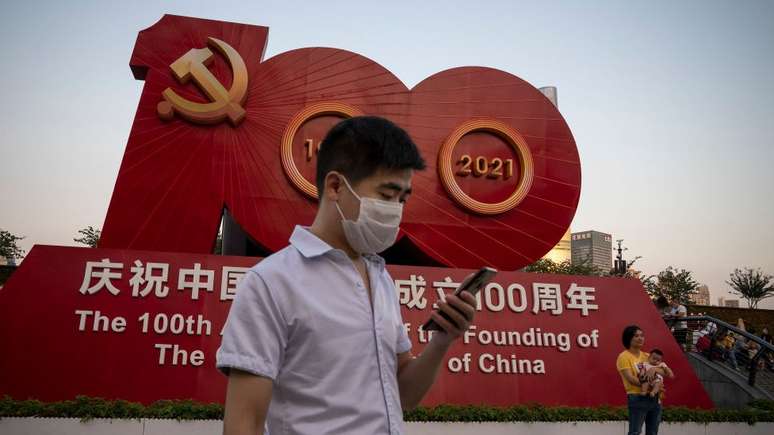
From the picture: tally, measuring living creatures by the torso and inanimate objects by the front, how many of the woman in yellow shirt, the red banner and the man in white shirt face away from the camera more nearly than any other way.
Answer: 0

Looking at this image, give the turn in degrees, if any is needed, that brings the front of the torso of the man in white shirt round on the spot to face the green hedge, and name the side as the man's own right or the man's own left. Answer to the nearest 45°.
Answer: approximately 135° to the man's own left

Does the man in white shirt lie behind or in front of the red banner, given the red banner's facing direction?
in front

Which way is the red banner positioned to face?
toward the camera

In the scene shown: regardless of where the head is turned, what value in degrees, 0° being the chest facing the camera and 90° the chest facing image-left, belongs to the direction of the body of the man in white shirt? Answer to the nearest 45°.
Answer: approximately 315°

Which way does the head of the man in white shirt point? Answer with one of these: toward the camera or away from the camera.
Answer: toward the camera

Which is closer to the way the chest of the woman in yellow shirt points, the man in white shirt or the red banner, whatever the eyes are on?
the man in white shirt

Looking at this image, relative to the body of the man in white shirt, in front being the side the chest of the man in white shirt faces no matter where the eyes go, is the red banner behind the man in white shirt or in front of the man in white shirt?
behind

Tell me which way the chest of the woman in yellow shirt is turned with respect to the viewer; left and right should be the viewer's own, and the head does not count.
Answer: facing the viewer and to the right of the viewer

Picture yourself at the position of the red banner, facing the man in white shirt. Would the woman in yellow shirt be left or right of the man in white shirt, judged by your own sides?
left

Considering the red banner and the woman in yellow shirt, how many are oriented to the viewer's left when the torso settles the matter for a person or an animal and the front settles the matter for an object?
0
